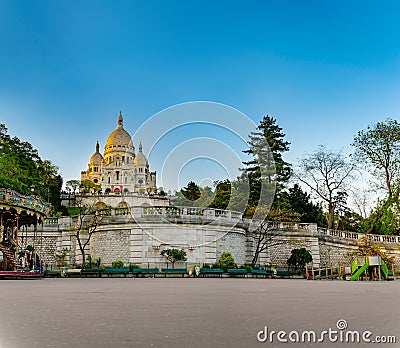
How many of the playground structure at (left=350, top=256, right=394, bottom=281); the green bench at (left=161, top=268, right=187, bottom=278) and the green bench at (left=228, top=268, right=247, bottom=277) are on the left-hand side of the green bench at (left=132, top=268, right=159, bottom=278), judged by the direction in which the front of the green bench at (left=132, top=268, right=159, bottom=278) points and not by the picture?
3

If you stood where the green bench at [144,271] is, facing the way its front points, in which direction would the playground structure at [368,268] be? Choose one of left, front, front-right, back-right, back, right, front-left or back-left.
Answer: left

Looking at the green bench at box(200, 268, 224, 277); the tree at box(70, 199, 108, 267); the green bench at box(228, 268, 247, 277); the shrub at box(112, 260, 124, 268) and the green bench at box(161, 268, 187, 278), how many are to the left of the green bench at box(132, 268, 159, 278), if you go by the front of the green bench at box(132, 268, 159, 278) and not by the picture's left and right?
3

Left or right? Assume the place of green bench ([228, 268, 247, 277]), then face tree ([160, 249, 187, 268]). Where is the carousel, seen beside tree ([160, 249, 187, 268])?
left

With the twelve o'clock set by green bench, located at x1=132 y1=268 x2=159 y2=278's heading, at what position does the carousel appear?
The carousel is roughly at 2 o'clock from the green bench.

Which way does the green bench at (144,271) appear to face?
toward the camera

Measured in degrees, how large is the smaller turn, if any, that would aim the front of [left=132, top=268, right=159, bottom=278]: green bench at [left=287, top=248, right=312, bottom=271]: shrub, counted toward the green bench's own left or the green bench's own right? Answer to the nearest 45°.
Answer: approximately 135° to the green bench's own left

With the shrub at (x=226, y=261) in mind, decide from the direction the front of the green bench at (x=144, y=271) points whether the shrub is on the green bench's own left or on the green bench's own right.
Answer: on the green bench's own left

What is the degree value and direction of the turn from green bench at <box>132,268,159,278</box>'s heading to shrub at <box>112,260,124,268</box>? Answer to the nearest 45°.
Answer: approximately 135° to its right

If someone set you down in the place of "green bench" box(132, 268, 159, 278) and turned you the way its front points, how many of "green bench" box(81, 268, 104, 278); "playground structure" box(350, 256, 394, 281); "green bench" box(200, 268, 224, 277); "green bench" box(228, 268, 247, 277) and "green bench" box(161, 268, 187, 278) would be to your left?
4

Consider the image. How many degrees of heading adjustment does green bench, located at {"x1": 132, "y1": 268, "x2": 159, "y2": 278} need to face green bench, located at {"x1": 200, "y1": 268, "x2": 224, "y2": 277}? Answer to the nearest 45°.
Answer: approximately 90° to its left

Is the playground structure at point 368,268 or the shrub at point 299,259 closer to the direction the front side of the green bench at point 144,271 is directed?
the playground structure

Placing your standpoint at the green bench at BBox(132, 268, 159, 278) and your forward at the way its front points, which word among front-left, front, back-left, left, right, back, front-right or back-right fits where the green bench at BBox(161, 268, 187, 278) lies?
left

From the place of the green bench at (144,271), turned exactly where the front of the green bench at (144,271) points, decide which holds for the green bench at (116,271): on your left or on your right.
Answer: on your right
